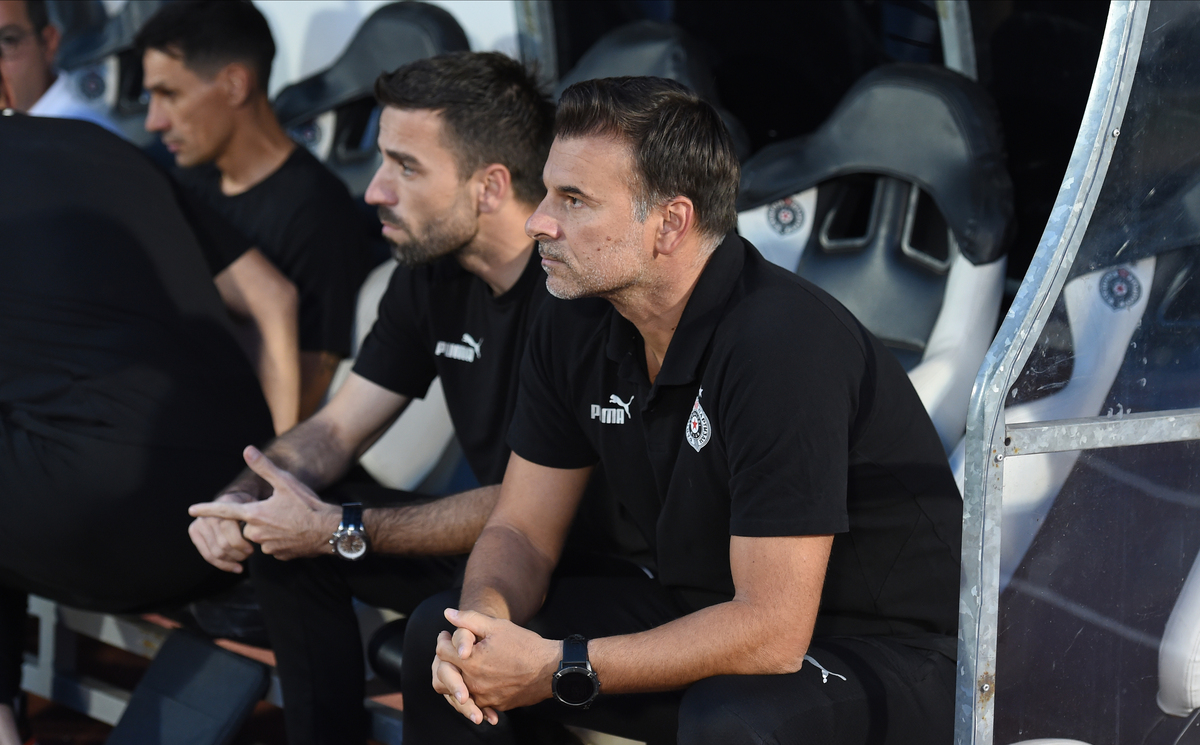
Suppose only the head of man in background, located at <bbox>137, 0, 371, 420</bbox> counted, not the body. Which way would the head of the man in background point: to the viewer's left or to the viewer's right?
to the viewer's left

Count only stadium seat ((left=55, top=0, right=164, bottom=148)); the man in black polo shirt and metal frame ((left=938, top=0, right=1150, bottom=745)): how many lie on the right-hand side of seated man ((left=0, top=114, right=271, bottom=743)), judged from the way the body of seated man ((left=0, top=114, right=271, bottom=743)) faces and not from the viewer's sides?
1

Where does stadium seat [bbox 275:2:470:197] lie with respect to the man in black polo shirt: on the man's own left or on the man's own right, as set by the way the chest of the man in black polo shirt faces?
on the man's own right

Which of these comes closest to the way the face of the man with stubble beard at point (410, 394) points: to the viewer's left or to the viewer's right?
to the viewer's left

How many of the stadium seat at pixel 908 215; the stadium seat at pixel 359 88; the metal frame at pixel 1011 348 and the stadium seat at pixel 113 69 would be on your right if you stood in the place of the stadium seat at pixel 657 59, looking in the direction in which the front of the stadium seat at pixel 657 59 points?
2

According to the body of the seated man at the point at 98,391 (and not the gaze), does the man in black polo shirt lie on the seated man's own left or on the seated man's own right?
on the seated man's own left

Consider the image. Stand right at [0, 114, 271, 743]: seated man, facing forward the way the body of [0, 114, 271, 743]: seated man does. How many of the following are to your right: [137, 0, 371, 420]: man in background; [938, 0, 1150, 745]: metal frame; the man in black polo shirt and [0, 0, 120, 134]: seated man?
2
